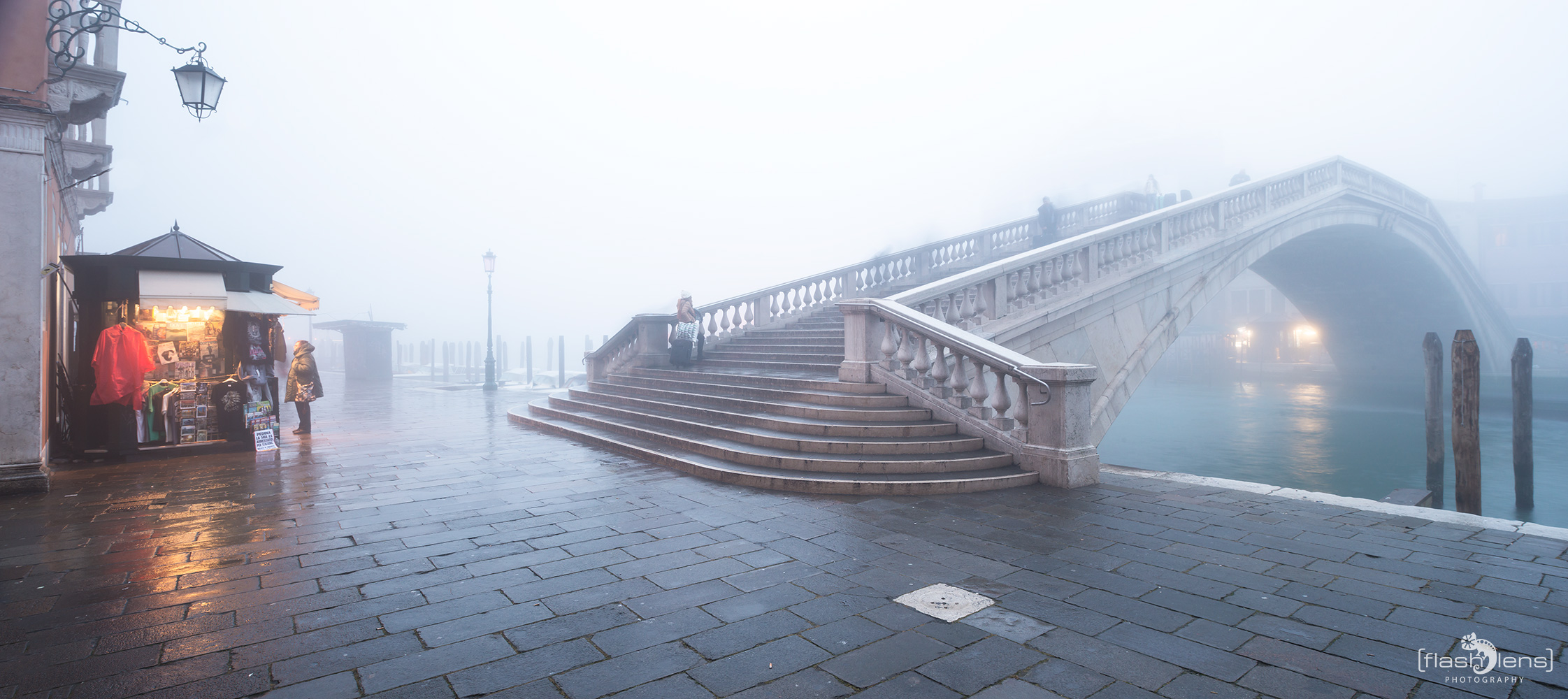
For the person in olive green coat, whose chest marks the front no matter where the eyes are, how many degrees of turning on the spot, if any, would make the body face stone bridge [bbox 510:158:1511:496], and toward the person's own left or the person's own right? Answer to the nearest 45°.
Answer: approximately 135° to the person's own left

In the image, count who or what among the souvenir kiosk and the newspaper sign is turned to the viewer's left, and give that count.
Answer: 0

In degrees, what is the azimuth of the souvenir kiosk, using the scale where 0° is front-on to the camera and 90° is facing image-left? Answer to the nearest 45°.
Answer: approximately 0°

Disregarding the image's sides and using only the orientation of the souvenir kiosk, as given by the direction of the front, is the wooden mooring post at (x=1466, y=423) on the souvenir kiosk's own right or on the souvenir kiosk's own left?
on the souvenir kiosk's own left

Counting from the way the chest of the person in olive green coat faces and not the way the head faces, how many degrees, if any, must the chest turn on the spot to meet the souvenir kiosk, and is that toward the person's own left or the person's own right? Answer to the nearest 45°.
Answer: approximately 45° to the person's own left

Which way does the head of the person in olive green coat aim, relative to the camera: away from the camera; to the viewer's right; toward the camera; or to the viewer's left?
to the viewer's left

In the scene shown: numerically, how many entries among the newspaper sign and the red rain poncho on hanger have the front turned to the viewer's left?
0

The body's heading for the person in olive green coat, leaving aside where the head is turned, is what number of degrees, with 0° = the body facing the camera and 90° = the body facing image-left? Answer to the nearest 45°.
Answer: approximately 90°

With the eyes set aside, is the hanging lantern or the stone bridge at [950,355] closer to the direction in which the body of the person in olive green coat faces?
the hanging lantern
